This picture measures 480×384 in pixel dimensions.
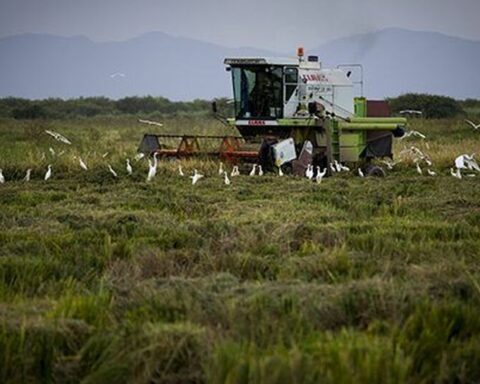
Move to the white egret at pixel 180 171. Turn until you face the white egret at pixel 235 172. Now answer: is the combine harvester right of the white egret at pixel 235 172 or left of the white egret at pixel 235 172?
left

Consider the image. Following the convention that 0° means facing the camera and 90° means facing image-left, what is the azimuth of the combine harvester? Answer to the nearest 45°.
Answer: approximately 45°

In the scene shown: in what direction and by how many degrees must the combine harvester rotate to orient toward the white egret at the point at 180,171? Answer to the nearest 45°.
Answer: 0° — it already faces it
